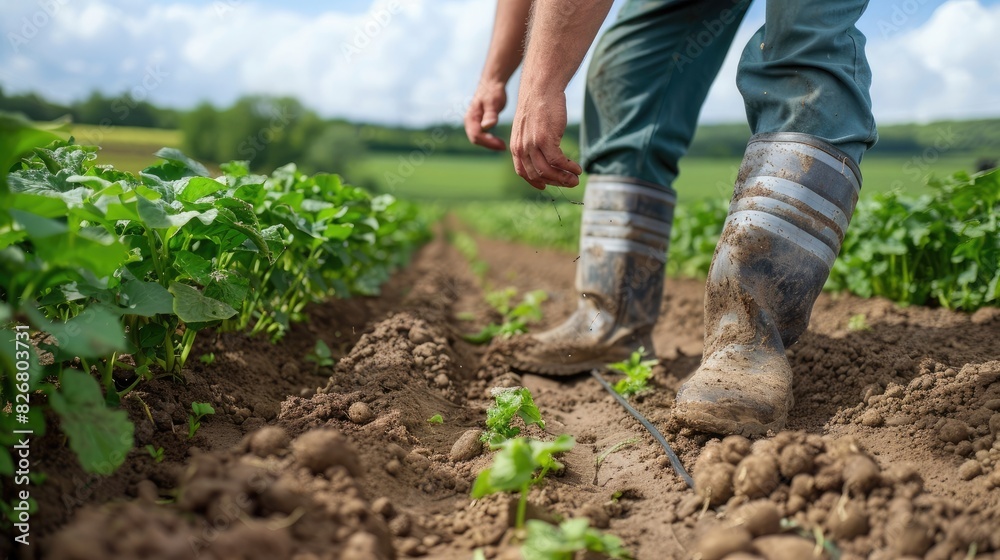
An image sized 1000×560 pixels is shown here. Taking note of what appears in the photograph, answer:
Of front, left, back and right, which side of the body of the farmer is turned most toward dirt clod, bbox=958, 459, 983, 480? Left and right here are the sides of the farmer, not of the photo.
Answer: left

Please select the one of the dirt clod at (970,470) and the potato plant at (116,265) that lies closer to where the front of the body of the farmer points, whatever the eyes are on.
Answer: the potato plant

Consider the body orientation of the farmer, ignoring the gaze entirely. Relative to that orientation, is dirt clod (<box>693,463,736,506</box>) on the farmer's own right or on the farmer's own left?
on the farmer's own left

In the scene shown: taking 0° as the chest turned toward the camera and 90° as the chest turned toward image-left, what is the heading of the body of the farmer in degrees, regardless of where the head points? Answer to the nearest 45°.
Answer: approximately 45°

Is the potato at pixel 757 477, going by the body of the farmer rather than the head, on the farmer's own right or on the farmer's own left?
on the farmer's own left

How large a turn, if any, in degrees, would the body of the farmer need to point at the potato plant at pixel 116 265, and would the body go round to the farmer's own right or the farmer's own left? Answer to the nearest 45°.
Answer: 0° — they already face it
